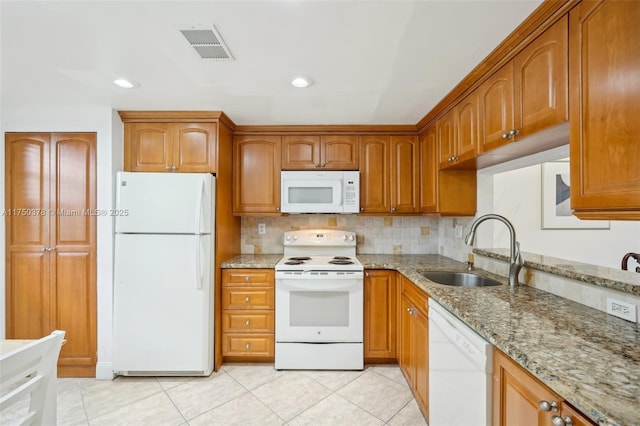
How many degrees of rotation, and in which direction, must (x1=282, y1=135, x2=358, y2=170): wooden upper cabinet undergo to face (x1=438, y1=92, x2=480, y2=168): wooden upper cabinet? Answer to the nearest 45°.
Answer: approximately 45° to its left

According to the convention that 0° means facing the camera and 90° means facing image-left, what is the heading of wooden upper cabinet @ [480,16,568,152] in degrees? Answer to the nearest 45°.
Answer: approximately 45°

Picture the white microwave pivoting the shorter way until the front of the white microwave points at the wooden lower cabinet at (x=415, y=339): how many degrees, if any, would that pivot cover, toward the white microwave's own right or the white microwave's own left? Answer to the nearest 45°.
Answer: approximately 45° to the white microwave's own left

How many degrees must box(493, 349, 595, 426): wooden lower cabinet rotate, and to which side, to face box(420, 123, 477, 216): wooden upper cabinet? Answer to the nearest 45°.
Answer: approximately 135° to its right

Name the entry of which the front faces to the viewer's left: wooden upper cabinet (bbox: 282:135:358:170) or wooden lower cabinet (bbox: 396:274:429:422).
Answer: the wooden lower cabinet

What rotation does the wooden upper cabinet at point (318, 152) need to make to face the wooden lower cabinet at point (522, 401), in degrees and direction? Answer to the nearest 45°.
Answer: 0° — it already faces it

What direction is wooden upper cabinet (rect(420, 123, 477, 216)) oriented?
to the viewer's left

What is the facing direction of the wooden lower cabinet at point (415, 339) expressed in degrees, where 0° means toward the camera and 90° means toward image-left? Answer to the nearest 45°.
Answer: approximately 90°
